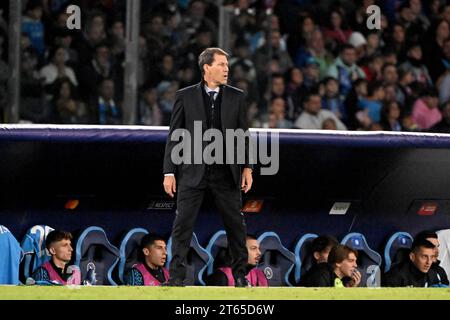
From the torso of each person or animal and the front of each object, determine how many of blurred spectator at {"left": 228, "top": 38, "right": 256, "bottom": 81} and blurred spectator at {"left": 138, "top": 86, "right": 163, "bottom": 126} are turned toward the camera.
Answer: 2

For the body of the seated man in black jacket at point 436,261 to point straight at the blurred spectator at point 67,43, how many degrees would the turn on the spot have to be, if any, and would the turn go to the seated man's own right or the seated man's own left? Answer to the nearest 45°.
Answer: approximately 135° to the seated man's own right

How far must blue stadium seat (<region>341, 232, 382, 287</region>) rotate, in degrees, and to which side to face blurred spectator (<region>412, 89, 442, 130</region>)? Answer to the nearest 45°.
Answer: approximately 135° to its left

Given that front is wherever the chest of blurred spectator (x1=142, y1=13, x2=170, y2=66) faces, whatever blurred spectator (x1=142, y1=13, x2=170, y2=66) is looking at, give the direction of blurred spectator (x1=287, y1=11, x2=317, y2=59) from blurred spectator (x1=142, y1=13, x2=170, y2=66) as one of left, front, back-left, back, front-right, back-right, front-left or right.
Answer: back-left

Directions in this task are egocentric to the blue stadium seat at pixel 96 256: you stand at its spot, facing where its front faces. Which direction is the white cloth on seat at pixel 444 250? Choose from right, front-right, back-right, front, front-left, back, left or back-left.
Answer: front-left

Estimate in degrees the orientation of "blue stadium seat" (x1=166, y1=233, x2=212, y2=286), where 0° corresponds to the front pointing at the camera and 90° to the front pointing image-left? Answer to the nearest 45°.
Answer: approximately 315°

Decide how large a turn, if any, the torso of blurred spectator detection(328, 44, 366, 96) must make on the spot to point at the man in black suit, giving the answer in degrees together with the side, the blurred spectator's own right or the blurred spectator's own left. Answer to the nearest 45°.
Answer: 0° — they already face them

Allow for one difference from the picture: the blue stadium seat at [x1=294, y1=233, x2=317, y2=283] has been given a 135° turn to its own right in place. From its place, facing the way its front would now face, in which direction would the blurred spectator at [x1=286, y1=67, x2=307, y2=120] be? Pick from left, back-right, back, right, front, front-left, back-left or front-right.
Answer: right
